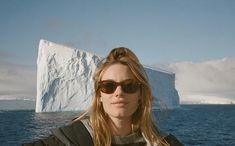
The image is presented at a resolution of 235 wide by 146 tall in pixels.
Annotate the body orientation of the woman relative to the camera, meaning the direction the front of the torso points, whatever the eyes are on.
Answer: toward the camera
